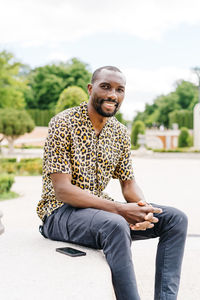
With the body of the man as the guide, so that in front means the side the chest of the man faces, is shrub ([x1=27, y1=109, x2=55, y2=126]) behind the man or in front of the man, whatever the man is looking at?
behind

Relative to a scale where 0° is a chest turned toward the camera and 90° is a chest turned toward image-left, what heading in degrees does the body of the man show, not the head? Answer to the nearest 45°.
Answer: approximately 315°
